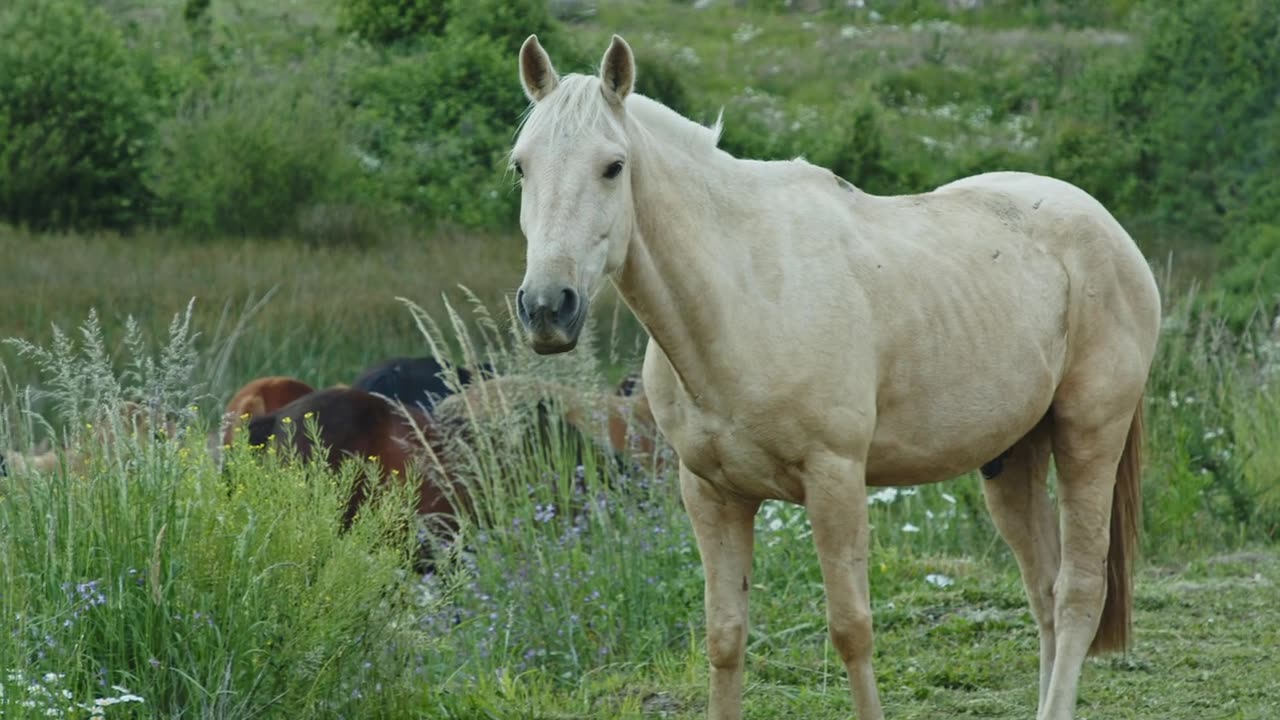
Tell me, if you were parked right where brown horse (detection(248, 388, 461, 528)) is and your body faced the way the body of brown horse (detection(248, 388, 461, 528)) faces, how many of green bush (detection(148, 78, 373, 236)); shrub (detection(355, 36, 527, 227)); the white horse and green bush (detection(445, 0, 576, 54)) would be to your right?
3

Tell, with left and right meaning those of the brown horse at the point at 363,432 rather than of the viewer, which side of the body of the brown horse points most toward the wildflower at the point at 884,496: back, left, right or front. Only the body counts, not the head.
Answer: back

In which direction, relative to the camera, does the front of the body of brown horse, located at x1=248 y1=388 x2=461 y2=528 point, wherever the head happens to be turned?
to the viewer's left

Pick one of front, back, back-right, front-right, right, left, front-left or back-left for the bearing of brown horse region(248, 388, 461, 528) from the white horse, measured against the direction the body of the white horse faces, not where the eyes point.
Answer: right

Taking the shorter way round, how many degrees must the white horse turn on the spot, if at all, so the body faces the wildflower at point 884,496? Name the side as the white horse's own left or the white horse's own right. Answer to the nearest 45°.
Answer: approximately 135° to the white horse's own right

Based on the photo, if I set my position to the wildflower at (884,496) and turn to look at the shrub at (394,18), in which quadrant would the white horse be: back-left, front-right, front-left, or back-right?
back-left

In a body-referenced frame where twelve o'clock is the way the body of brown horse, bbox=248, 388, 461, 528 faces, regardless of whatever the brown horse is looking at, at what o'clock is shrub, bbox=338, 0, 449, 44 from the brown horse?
The shrub is roughly at 3 o'clock from the brown horse.
